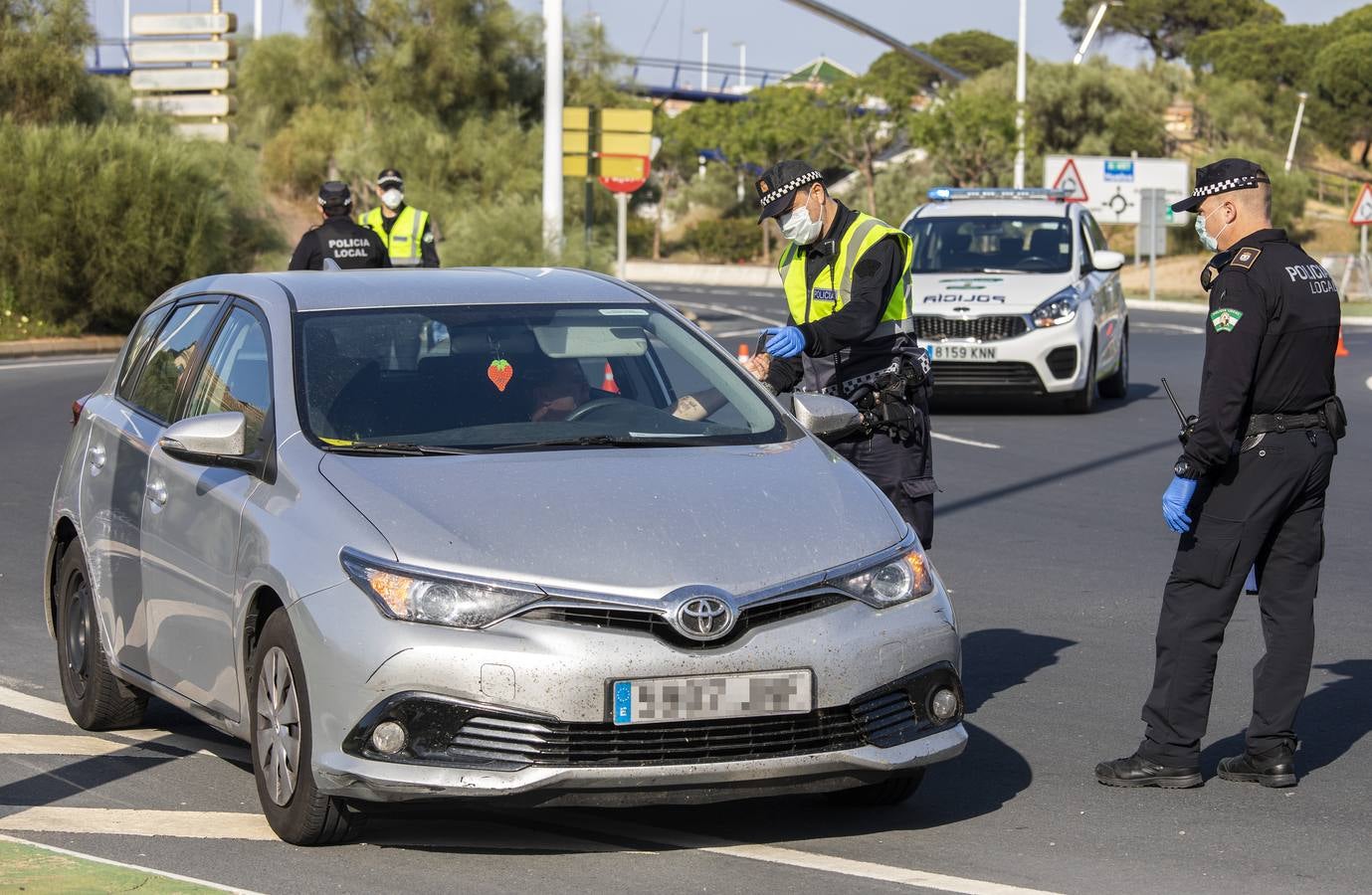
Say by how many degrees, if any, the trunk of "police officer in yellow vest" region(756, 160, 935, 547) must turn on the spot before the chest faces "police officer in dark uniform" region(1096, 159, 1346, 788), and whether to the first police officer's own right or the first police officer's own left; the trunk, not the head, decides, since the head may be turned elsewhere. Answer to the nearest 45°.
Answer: approximately 90° to the first police officer's own left

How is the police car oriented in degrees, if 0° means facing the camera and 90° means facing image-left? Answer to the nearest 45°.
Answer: approximately 45°

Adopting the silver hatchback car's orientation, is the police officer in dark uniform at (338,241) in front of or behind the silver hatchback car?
behind

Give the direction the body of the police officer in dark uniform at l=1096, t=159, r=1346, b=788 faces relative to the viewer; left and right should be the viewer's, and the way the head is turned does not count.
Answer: facing away from the viewer and to the left of the viewer

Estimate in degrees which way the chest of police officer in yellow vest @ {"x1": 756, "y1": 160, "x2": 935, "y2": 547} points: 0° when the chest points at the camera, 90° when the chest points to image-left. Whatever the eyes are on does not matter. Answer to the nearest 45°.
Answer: approximately 45°

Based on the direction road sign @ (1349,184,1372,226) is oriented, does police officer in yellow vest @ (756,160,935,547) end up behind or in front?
in front

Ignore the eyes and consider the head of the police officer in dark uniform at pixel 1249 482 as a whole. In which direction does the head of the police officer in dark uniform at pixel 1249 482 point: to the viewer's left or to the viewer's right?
to the viewer's left

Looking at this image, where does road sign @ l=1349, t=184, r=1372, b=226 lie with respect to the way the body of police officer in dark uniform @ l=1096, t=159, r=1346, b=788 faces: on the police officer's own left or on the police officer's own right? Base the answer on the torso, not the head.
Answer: on the police officer's own right

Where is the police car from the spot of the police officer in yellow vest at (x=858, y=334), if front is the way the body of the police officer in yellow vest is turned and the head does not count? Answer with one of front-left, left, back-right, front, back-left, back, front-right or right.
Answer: back-right

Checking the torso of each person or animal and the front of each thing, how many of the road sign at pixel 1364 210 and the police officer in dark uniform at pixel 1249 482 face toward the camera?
1

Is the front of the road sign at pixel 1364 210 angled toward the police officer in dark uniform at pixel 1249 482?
yes

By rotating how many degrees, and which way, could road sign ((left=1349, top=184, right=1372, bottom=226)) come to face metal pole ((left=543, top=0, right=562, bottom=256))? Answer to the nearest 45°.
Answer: approximately 45° to its right

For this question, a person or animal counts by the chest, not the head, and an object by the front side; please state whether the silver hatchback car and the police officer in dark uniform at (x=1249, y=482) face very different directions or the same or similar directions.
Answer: very different directions

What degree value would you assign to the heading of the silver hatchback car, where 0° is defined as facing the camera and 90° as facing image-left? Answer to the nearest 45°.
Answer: approximately 315°

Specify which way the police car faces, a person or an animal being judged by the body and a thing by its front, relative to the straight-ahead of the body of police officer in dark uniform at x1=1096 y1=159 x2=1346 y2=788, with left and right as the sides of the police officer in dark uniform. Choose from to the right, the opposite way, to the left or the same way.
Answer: to the left
